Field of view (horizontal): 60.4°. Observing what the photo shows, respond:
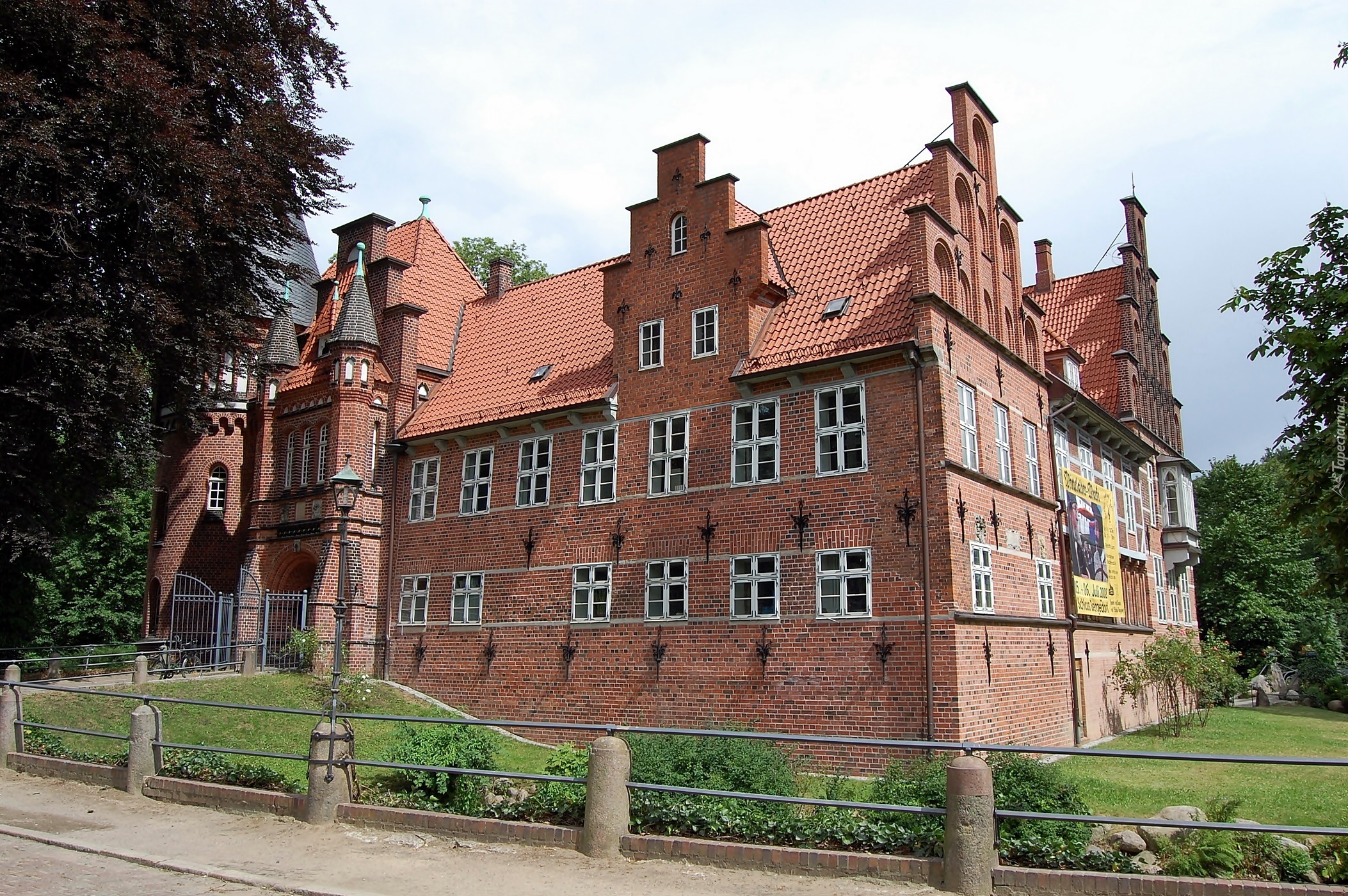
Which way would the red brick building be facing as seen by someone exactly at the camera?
facing the viewer and to the left of the viewer

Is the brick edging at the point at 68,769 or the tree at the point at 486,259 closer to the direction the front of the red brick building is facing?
the brick edging

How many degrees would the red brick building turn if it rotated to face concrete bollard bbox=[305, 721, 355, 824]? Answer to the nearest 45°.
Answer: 0° — it already faces it

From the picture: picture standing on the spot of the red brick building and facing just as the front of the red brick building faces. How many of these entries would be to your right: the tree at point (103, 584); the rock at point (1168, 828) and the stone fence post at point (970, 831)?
1

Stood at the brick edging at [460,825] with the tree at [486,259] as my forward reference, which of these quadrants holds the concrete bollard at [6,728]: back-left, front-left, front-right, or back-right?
front-left

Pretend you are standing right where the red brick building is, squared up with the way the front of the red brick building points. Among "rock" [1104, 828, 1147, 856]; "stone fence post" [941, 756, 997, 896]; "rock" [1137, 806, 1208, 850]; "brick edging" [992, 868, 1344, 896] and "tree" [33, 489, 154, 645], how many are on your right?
1

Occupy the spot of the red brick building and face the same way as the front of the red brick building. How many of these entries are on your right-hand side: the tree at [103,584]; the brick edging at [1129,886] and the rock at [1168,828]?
1

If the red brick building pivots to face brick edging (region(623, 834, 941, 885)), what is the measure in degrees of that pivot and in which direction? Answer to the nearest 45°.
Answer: approximately 45° to its left

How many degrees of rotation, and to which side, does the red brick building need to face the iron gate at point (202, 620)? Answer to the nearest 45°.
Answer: approximately 90° to its right

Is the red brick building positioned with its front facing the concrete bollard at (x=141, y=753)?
yes

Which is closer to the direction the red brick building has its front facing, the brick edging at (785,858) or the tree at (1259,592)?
the brick edging

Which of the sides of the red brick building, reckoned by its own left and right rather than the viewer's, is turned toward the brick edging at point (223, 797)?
front

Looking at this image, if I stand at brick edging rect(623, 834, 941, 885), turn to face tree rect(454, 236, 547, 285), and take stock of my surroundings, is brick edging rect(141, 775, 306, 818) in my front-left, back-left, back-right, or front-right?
front-left

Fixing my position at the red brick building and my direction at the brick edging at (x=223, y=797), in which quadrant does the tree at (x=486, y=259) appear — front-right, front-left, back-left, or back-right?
back-right

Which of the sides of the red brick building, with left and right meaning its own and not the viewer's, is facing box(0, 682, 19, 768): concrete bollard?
front

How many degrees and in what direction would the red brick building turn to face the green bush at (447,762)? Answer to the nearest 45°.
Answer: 0° — it already faces it
